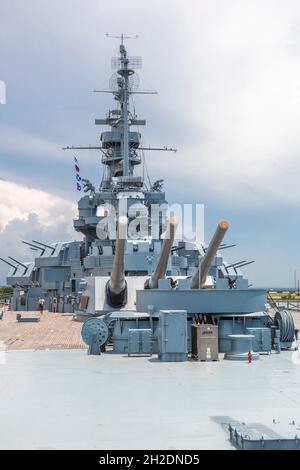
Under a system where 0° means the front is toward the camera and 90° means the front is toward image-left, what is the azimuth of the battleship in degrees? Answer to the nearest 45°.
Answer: approximately 180°
